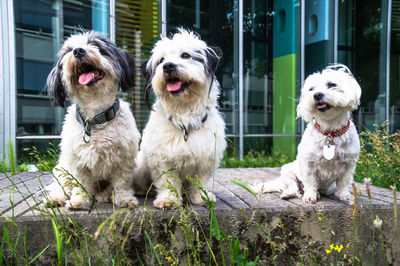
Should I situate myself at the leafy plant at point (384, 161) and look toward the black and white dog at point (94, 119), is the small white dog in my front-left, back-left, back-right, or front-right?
front-left

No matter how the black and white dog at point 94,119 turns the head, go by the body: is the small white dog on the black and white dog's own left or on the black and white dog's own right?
on the black and white dog's own left

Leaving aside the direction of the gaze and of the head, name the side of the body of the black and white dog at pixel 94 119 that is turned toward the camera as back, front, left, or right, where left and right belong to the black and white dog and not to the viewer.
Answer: front

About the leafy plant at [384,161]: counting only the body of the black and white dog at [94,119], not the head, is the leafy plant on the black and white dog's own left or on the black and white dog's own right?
on the black and white dog's own left

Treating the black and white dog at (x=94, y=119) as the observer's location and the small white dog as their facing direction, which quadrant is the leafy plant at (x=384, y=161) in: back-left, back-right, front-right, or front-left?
front-left
